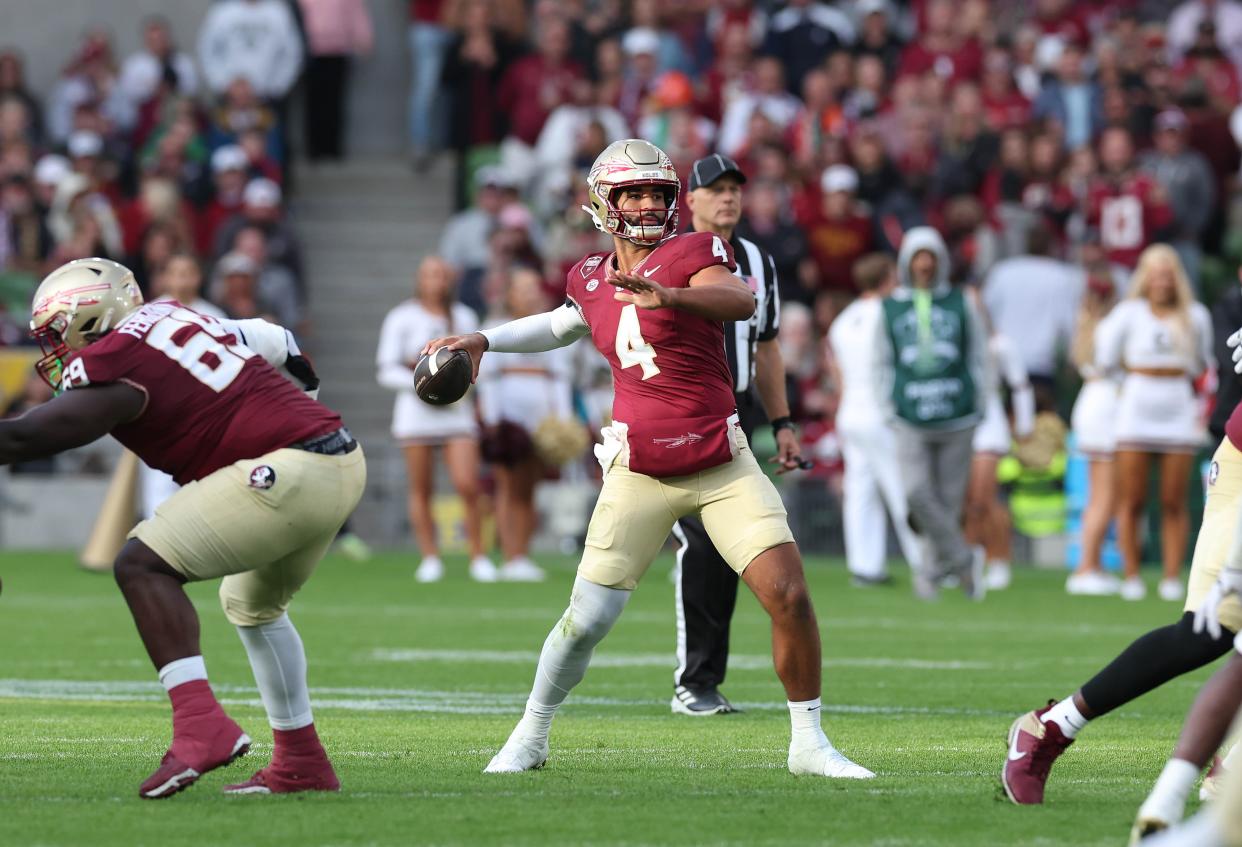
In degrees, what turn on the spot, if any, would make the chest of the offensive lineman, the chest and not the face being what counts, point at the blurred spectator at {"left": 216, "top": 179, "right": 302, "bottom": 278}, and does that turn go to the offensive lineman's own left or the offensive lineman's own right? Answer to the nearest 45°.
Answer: approximately 90° to the offensive lineman's own right

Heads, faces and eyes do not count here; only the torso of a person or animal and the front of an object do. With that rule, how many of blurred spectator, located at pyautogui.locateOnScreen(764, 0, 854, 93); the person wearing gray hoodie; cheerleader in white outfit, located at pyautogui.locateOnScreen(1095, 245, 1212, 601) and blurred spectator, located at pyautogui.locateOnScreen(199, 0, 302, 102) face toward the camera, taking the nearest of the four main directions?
4

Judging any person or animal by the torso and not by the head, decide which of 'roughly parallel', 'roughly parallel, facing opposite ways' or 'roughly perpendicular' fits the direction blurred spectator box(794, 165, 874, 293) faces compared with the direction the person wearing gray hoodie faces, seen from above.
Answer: roughly parallel

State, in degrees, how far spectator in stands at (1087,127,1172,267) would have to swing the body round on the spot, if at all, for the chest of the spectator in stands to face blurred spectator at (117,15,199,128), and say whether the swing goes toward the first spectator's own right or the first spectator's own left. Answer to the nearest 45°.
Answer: approximately 90° to the first spectator's own right

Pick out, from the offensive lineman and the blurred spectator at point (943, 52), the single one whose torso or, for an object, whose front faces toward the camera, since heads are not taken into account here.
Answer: the blurred spectator

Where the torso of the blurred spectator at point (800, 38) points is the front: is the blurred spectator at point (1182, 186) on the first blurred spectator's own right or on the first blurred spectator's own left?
on the first blurred spectator's own left

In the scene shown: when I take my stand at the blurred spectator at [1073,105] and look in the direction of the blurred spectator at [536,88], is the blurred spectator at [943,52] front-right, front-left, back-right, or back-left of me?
front-right

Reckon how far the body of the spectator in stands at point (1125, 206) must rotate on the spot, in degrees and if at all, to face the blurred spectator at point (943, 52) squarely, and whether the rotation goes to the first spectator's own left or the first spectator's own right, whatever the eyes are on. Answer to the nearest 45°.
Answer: approximately 135° to the first spectator's own right

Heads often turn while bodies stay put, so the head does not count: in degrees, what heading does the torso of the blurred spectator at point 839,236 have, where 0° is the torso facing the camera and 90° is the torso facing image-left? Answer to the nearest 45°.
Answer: approximately 0°

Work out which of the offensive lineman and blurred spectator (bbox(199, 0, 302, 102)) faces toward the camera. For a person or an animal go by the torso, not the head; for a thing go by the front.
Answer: the blurred spectator

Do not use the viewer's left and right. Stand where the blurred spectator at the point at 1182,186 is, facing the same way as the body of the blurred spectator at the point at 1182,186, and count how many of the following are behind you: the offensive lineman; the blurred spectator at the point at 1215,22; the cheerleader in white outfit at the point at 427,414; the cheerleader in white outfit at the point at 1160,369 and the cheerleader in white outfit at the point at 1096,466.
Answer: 1

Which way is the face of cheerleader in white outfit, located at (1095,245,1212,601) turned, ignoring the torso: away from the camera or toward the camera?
toward the camera

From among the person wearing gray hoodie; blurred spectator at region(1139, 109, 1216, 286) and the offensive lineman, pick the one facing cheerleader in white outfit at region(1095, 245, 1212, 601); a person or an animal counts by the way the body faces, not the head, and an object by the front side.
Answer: the blurred spectator

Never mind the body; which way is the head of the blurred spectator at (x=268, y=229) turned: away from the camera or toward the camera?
toward the camera

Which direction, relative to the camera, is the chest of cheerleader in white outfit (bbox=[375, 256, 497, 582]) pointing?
toward the camera

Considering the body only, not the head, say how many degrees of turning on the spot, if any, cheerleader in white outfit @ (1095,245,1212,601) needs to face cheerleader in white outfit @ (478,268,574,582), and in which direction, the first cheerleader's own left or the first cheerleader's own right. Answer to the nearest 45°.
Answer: approximately 90° to the first cheerleader's own right

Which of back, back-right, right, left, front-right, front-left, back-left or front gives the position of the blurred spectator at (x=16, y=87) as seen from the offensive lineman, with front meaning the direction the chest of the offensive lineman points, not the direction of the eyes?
right

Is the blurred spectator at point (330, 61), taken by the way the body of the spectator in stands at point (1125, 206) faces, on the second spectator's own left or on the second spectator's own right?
on the second spectator's own right

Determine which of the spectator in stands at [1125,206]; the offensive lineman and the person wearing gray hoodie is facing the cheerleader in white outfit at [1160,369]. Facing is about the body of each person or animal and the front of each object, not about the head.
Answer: the spectator in stands
